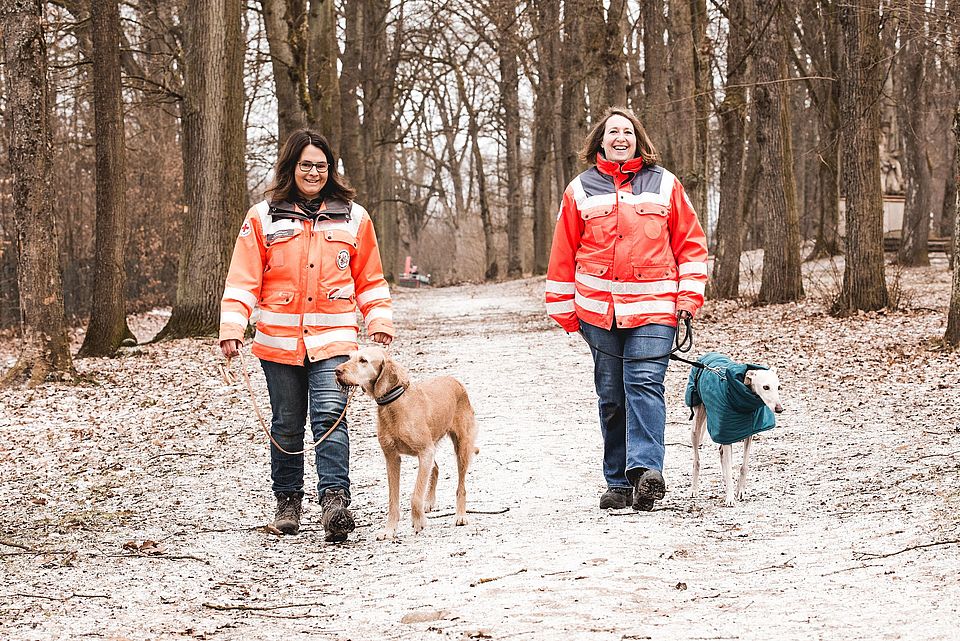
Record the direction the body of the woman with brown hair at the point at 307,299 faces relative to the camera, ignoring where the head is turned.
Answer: toward the camera

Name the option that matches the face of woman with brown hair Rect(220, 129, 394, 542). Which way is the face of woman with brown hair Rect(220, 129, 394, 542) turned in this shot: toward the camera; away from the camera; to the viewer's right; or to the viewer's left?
toward the camera

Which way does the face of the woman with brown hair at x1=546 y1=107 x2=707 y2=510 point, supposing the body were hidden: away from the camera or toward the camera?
toward the camera

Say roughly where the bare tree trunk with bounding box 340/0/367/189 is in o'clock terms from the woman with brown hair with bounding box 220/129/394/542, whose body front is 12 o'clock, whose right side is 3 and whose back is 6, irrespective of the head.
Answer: The bare tree trunk is roughly at 6 o'clock from the woman with brown hair.

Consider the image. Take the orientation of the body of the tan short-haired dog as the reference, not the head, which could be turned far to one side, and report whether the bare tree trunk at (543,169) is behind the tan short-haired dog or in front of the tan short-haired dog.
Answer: behind

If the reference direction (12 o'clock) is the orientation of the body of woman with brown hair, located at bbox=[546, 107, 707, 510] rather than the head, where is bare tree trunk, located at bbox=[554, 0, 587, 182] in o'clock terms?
The bare tree trunk is roughly at 6 o'clock from the woman with brown hair.

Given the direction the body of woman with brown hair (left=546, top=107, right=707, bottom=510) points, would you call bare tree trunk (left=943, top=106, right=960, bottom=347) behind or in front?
behind

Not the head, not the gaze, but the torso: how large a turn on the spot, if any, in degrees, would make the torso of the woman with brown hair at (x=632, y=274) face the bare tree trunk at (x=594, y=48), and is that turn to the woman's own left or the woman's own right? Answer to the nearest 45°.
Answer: approximately 180°

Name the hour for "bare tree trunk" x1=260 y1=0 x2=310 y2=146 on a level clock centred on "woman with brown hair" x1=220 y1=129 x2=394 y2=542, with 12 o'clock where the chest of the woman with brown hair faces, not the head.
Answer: The bare tree trunk is roughly at 6 o'clock from the woman with brown hair.

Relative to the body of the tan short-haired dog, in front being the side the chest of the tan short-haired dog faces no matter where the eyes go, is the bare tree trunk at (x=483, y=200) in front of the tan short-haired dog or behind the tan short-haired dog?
behind

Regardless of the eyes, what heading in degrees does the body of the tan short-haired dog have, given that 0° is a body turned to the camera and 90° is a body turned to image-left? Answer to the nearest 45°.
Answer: approximately 45°

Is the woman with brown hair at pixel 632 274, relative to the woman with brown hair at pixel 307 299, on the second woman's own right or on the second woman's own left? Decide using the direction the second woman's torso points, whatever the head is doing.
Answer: on the second woman's own left

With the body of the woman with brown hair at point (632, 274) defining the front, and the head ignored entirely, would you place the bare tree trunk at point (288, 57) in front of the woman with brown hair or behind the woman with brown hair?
behind

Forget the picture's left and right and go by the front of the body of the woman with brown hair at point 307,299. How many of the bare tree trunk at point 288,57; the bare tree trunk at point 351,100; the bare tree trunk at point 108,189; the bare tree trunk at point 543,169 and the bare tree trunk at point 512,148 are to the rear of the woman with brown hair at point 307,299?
5

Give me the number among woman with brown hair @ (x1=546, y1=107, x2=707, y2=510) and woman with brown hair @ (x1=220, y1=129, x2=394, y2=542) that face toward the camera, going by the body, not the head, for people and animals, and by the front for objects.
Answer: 2
